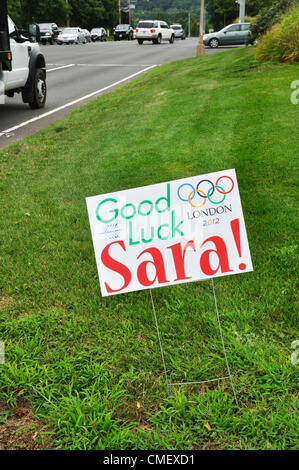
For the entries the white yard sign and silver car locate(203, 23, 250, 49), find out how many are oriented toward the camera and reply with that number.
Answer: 1

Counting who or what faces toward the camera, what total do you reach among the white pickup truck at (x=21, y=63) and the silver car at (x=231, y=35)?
0

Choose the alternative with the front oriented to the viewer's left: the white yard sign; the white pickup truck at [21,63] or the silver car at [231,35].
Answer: the silver car

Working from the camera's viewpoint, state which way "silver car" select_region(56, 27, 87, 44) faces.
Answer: facing the viewer and to the left of the viewer

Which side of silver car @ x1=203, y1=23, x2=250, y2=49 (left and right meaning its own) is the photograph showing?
left

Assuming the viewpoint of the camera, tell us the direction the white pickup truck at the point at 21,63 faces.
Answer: facing away from the viewer and to the right of the viewer

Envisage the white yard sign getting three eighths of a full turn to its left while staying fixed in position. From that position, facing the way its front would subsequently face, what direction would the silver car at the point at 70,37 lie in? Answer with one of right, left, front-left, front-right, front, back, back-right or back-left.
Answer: front-left

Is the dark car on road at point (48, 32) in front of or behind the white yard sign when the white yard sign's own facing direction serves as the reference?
behind

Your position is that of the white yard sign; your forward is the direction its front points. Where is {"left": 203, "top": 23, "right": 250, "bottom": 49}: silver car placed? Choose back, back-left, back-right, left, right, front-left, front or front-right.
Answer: back

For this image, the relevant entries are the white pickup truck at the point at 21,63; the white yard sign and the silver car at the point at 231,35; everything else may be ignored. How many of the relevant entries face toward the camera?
1

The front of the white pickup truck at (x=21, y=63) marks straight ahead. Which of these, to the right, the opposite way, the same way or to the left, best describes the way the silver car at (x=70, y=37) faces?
the opposite way

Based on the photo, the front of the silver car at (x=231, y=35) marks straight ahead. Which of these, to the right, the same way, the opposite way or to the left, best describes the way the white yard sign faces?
to the left

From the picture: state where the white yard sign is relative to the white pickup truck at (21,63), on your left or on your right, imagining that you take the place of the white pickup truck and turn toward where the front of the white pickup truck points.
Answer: on your right

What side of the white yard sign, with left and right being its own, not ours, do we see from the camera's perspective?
front

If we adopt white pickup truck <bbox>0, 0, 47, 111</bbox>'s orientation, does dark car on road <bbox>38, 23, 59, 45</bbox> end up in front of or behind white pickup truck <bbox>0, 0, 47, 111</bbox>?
in front
